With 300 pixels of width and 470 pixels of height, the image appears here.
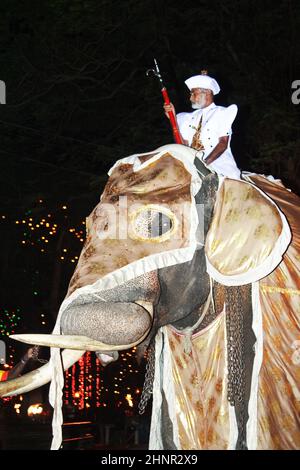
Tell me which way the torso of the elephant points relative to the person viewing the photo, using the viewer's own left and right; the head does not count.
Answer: facing to the left of the viewer

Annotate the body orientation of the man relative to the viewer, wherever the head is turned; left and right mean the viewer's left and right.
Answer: facing the viewer and to the left of the viewer
